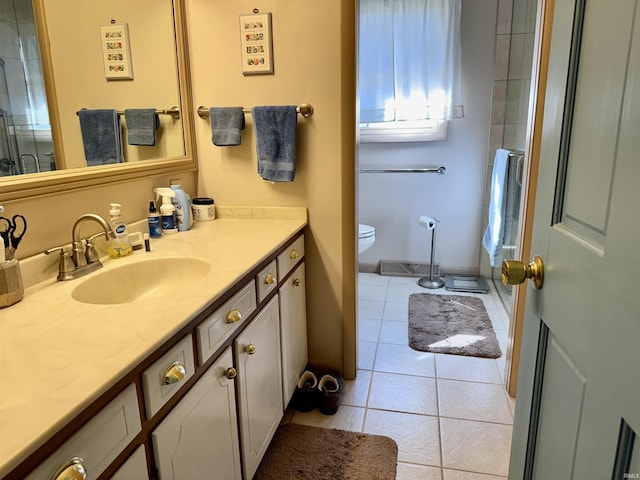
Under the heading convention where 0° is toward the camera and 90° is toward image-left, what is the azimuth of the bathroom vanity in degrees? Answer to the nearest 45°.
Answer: approximately 315°

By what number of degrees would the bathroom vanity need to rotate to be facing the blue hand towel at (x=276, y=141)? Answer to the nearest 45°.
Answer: approximately 90° to its left

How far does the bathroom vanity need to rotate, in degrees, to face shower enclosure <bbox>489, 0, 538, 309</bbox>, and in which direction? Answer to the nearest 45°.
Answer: approximately 90° to its left

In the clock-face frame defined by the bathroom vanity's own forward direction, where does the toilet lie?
The toilet is roughly at 9 o'clock from the bathroom vanity.

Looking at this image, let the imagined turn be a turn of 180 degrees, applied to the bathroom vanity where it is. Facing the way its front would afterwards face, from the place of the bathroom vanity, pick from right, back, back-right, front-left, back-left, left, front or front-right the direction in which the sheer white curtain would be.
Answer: right

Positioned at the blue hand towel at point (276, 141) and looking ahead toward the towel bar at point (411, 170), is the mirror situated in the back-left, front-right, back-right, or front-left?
back-left

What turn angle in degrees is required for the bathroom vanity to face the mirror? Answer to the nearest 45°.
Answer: approximately 135° to its left

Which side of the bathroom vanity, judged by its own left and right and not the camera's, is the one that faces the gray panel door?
front

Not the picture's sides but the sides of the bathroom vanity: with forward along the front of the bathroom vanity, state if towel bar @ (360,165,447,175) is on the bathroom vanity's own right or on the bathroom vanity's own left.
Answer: on the bathroom vanity's own left
